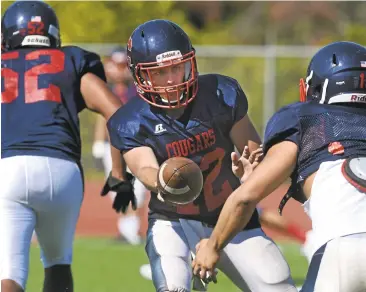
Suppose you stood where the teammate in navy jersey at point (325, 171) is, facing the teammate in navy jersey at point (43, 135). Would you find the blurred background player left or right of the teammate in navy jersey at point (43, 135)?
right

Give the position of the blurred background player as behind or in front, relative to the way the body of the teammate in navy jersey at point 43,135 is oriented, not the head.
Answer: in front

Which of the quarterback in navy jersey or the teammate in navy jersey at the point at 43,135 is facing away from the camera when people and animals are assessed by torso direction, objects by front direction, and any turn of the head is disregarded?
the teammate in navy jersey

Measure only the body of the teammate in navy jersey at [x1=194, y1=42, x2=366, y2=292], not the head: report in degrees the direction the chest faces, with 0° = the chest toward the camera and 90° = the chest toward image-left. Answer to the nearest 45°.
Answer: approximately 135°

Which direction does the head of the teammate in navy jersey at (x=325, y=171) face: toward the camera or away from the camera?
away from the camera

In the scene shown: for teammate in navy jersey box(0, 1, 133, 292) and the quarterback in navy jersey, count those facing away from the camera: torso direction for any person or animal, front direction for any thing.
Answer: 1

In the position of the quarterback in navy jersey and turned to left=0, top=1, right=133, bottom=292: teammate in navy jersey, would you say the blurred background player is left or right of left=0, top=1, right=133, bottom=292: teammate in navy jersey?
right

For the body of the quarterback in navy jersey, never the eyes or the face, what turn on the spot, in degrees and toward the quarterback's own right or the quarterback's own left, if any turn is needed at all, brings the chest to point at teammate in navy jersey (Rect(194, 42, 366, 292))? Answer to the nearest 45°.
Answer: approximately 45° to the quarterback's own left

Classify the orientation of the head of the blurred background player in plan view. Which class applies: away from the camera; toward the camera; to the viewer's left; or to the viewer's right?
toward the camera

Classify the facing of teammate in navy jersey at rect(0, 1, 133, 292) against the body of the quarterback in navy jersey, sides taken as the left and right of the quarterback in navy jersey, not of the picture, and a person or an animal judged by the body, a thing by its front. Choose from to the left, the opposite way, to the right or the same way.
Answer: the opposite way

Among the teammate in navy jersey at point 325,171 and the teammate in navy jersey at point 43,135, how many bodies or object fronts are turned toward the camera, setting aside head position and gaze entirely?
0

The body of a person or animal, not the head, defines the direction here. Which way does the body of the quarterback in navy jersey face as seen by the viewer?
toward the camera

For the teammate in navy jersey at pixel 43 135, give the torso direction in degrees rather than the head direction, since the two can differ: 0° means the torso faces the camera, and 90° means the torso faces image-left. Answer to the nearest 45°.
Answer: approximately 180°

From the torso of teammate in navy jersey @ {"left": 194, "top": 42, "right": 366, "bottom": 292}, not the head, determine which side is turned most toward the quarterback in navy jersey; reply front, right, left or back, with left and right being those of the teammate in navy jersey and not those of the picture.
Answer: front
